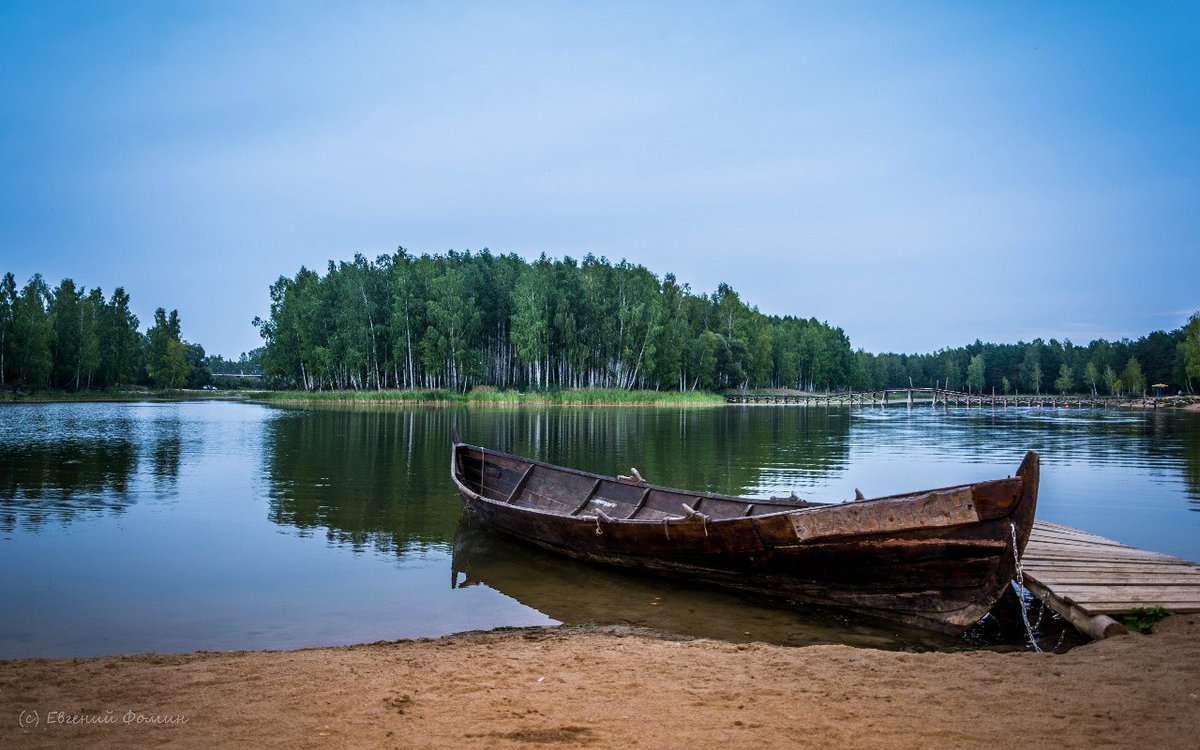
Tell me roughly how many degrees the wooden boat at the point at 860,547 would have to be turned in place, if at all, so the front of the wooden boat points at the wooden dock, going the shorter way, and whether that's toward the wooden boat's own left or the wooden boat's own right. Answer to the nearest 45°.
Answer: approximately 45° to the wooden boat's own left

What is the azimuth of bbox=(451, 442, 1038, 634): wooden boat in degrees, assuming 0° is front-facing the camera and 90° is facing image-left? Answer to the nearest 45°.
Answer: approximately 315°
